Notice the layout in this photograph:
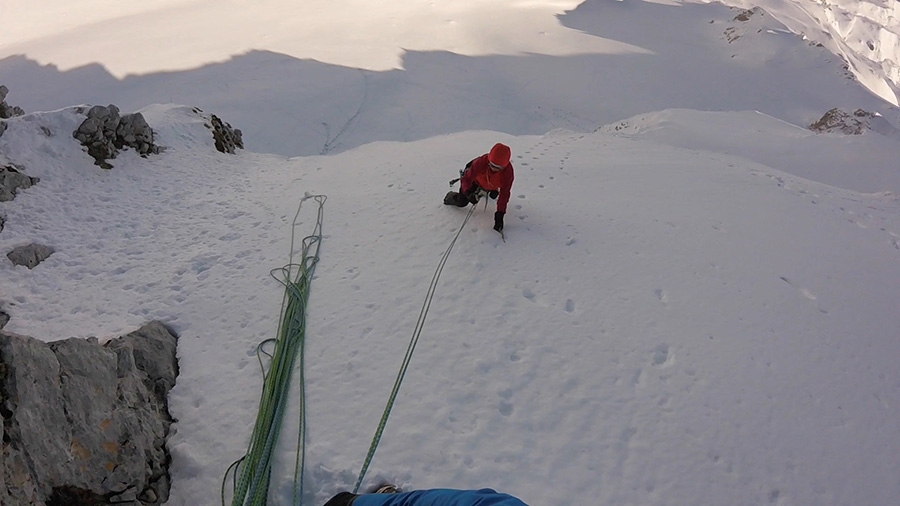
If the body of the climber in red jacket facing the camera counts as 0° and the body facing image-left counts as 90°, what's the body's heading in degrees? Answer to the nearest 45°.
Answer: approximately 0°

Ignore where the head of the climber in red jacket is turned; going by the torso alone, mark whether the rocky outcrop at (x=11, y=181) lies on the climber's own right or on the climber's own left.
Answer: on the climber's own right

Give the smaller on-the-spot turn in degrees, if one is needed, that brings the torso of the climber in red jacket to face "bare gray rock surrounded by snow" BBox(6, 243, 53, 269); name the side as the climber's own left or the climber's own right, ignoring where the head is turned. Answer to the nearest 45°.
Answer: approximately 90° to the climber's own right

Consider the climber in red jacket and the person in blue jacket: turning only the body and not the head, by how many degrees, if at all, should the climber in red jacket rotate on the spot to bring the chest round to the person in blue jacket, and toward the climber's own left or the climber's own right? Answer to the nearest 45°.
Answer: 0° — they already face them

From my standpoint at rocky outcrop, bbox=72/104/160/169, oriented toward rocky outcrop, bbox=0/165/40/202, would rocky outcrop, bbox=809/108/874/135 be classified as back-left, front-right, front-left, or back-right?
back-left

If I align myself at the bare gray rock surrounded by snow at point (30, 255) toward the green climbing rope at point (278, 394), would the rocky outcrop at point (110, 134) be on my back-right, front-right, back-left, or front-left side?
back-left

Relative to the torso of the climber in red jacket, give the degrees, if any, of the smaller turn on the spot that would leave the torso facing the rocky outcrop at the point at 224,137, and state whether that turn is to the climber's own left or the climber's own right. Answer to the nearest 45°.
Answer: approximately 135° to the climber's own right

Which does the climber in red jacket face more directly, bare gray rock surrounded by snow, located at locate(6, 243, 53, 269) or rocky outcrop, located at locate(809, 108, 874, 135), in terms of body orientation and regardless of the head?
the bare gray rock surrounded by snow

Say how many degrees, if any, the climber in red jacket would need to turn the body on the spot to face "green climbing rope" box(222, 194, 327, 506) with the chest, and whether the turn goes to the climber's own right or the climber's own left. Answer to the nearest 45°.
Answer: approximately 45° to the climber's own right

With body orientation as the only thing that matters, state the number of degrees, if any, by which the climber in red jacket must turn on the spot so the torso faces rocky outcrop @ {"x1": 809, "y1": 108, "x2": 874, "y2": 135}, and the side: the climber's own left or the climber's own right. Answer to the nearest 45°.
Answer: approximately 135° to the climber's own left
